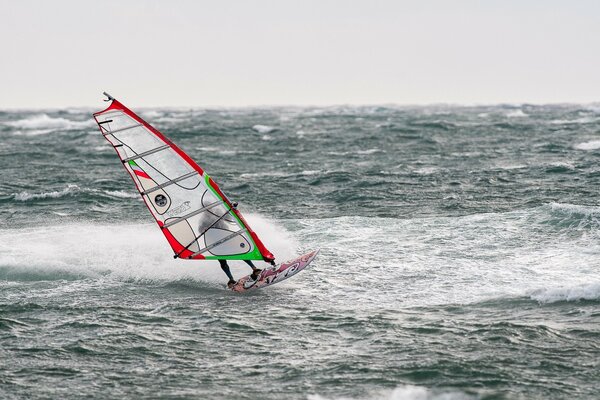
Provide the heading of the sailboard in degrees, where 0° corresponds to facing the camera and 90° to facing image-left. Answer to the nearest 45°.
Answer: approximately 270°
